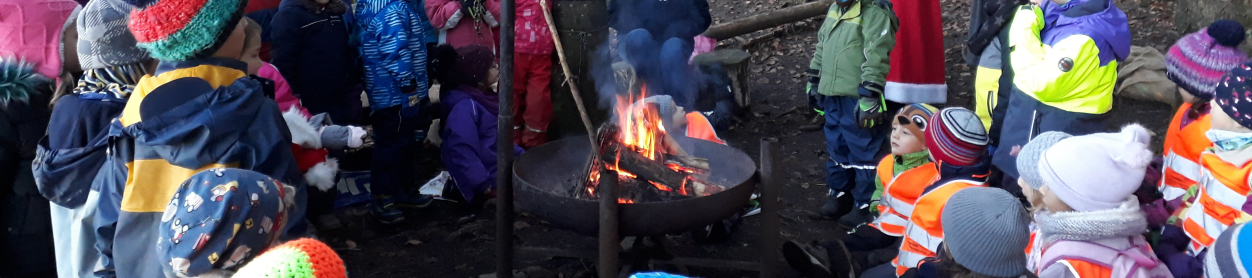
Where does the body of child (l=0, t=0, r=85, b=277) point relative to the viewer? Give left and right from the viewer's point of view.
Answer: facing away from the viewer and to the right of the viewer

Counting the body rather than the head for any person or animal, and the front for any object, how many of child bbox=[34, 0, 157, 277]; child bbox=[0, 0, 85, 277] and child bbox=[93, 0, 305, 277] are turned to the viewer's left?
0

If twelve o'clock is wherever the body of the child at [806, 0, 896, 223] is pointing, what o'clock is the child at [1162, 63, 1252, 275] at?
the child at [1162, 63, 1252, 275] is roughly at 9 o'clock from the child at [806, 0, 896, 223].

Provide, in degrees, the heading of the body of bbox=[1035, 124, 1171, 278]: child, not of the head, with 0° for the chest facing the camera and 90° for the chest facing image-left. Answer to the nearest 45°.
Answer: approximately 135°

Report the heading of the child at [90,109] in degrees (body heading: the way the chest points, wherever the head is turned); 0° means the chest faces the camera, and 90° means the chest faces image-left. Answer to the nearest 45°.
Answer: approximately 225°

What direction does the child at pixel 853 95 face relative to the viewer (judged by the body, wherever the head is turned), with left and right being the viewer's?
facing the viewer and to the left of the viewer

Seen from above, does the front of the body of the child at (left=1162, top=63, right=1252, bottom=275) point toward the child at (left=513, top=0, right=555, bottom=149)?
yes

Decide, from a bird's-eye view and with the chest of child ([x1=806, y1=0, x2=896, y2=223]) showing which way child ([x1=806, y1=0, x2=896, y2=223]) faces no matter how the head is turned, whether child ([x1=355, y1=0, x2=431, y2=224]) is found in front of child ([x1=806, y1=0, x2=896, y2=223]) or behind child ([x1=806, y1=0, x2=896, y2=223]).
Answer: in front

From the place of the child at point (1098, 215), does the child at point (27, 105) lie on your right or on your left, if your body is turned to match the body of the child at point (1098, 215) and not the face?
on your left

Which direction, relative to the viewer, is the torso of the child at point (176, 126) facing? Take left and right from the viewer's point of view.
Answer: facing away from the viewer and to the right of the viewer

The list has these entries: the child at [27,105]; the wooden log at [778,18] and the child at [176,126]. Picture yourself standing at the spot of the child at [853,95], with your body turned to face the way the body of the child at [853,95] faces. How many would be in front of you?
2

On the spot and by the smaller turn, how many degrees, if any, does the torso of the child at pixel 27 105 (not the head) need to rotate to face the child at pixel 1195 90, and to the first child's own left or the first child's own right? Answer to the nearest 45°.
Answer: approximately 90° to the first child's own right

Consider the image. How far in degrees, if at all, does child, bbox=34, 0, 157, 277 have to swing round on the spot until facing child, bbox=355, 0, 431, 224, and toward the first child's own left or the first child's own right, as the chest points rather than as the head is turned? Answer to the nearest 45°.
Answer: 0° — they already face them
